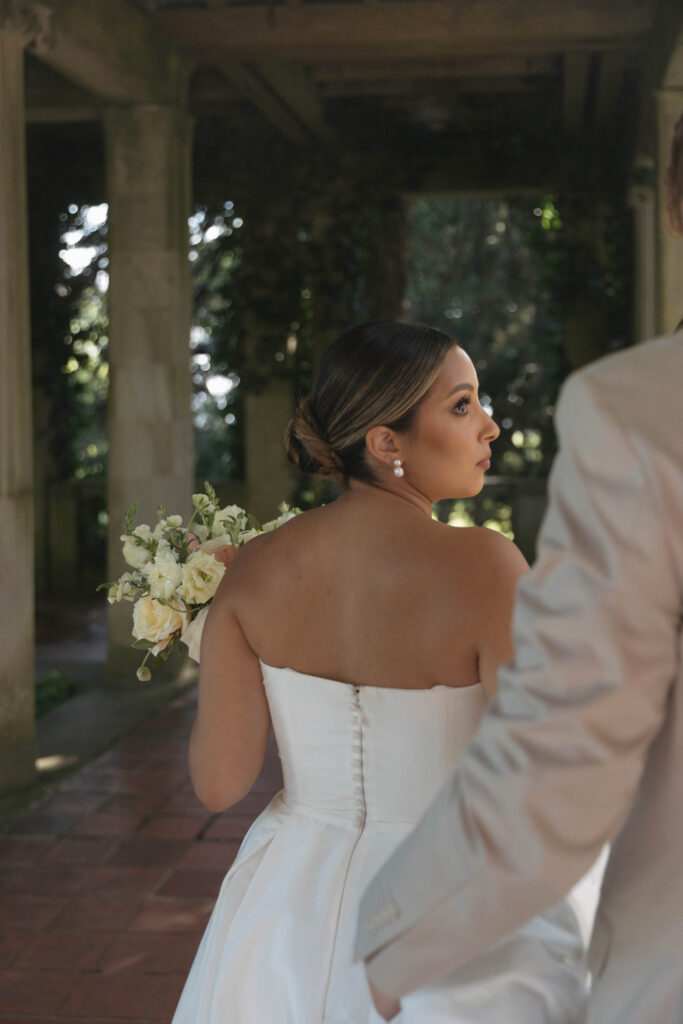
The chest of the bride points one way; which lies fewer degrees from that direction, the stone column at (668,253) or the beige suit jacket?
the stone column

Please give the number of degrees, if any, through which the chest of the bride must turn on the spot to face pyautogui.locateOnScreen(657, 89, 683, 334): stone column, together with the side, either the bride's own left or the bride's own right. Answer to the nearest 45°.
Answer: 0° — they already face it

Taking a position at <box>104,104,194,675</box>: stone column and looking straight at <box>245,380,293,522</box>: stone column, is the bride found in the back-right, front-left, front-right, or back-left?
back-right

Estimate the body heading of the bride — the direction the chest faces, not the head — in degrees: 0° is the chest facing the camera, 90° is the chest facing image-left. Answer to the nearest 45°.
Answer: approximately 180°

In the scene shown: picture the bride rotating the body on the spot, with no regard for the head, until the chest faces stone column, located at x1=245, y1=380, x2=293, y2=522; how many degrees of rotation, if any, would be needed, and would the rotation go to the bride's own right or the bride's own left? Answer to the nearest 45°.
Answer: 0° — they already face it

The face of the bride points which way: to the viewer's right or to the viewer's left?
to the viewer's right

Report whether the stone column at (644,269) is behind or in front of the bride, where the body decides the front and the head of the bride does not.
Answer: in front
